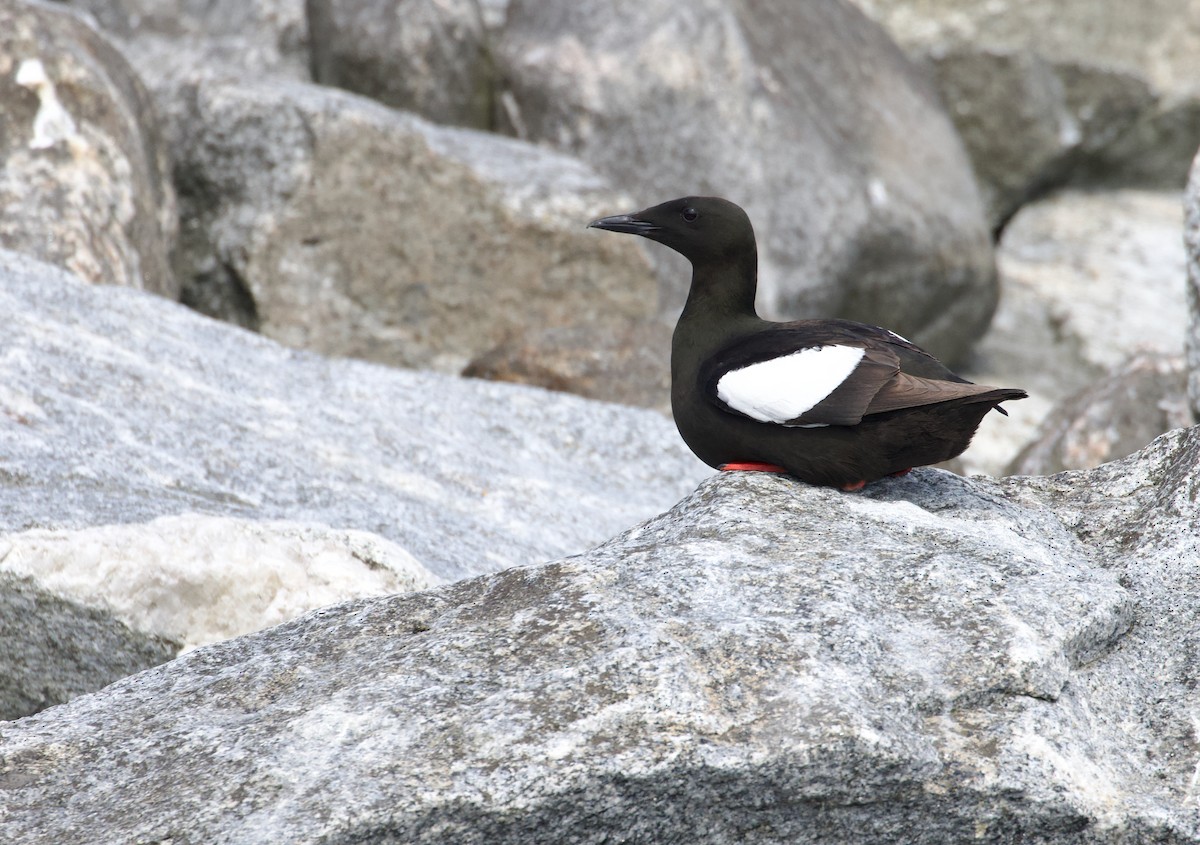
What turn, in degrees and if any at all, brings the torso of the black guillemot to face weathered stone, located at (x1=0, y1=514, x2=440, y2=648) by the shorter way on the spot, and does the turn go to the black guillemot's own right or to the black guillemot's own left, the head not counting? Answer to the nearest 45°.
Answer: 0° — it already faces it

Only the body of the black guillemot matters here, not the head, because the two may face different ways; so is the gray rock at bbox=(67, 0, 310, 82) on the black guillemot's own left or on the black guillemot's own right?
on the black guillemot's own right

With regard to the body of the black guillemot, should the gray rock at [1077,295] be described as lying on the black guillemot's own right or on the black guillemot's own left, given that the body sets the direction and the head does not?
on the black guillemot's own right

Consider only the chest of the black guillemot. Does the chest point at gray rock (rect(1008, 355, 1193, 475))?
no

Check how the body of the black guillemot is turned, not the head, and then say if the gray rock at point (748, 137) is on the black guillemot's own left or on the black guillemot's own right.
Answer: on the black guillemot's own right

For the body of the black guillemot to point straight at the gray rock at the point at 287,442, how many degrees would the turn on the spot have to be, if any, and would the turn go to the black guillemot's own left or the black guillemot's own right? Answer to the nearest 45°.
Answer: approximately 45° to the black guillemot's own right

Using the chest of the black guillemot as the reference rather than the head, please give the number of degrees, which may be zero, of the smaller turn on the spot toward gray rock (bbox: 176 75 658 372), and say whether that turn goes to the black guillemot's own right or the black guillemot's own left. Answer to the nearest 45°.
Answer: approximately 45° to the black guillemot's own right

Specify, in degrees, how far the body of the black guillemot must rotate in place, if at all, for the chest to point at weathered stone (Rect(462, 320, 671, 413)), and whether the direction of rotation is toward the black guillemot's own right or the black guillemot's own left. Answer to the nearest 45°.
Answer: approximately 90° to the black guillemot's own right

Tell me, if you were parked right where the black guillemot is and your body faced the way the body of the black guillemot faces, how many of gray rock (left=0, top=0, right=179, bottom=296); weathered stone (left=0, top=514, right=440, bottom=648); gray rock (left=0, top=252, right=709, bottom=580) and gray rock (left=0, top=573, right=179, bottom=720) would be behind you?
0

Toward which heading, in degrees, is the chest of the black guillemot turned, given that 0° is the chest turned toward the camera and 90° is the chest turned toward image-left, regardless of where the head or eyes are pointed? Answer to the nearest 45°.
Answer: approximately 90°

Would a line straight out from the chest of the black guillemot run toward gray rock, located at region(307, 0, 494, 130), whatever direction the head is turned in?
no

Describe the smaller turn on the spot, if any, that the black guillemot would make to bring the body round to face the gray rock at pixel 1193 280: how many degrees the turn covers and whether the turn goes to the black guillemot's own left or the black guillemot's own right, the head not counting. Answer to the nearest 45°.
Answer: approximately 135° to the black guillemot's own right

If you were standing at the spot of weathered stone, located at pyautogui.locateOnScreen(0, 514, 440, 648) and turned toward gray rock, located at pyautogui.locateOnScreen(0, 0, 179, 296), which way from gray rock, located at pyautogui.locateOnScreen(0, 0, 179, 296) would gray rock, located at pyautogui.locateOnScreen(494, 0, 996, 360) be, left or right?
right
